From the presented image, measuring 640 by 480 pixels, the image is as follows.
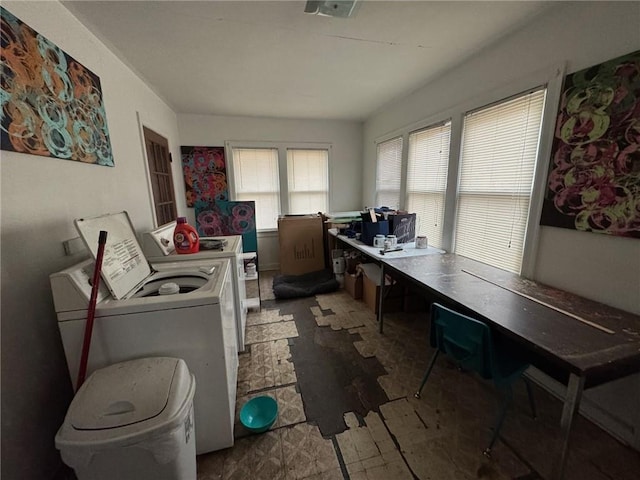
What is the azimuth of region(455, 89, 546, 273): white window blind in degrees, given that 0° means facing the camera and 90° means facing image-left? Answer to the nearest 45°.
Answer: approximately 45°

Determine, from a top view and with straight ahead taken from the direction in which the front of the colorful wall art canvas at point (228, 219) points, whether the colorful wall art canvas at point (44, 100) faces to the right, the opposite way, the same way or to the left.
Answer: to the left

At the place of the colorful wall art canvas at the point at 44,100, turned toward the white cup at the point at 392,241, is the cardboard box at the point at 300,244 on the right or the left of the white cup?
left

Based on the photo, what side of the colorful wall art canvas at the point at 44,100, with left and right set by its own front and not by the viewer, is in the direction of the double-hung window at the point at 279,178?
left

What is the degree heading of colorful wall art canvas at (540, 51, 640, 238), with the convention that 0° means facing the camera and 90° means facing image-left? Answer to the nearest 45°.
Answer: approximately 45°

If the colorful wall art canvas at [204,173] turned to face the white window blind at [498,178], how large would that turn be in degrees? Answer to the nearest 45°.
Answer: approximately 45° to its left

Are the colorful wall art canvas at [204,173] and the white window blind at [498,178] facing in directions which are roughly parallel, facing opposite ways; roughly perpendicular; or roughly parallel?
roughly perpendicular

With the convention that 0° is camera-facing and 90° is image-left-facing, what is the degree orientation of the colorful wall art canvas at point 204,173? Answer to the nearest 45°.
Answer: approximately 0°

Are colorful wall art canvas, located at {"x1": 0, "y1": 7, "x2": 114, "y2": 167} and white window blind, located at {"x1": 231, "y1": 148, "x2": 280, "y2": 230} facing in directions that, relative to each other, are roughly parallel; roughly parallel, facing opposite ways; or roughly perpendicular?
roughly perpendicular

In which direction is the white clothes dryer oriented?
to the viewer's right
